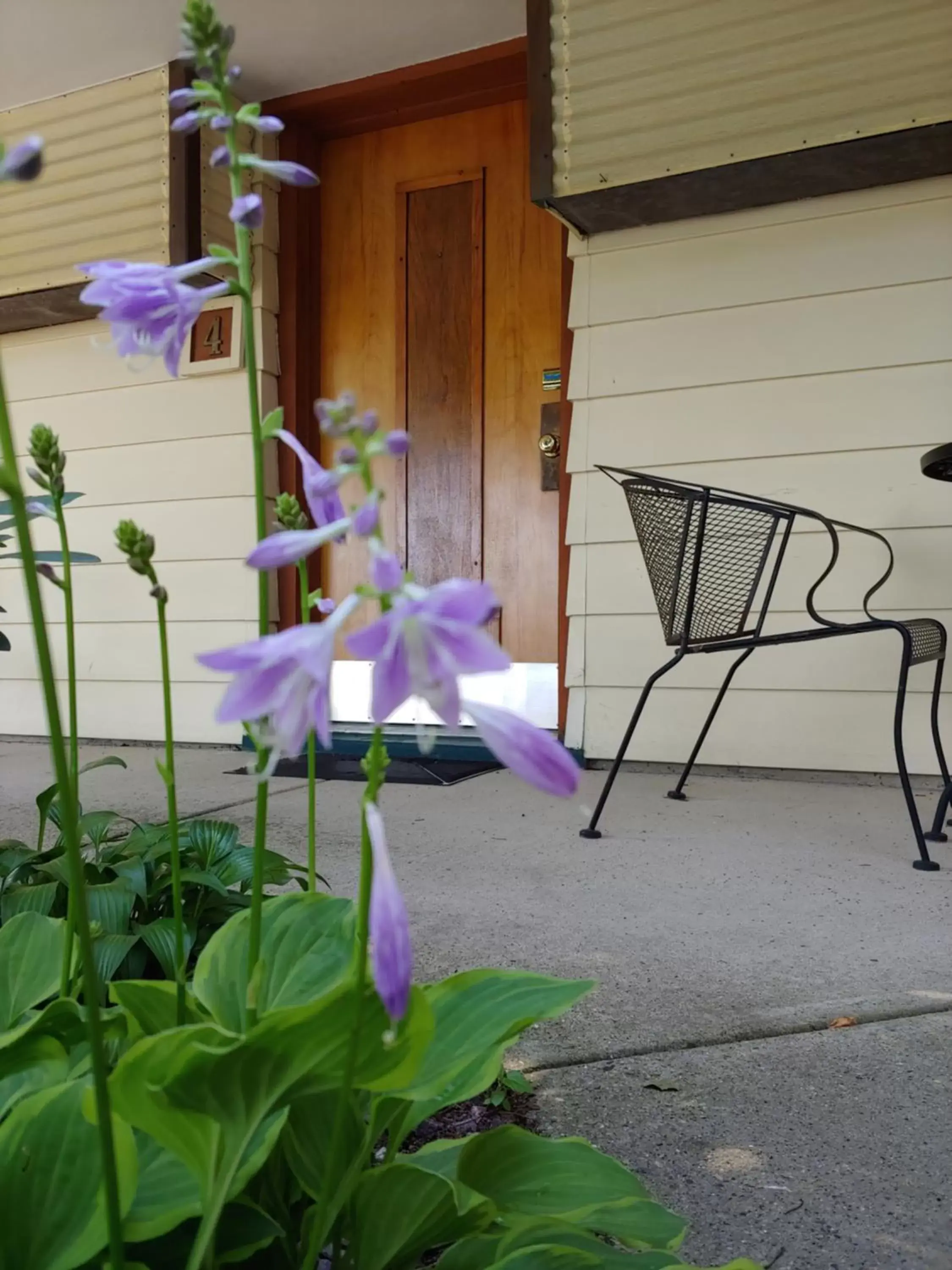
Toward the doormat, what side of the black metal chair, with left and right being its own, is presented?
back

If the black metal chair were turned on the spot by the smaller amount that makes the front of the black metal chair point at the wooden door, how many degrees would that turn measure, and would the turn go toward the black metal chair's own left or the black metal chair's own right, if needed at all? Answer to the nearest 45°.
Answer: approximately 135° to the black metal chair's own left

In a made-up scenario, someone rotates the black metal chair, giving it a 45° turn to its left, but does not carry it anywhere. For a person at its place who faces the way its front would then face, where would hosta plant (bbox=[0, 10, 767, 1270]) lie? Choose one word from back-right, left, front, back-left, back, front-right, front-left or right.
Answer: back-right

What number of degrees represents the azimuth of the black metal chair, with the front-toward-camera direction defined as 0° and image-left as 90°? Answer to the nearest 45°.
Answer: approximately 270°
